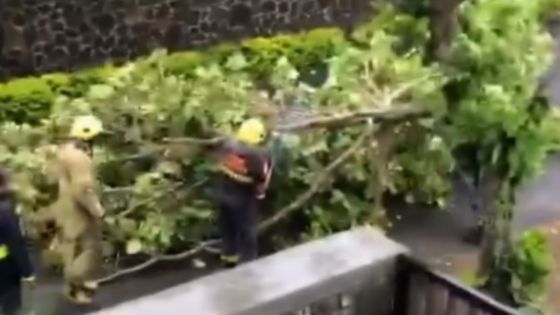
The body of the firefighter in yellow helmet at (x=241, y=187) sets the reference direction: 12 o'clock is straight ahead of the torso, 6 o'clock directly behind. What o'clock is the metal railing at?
The metal railing is roughly at 4 o'clock from the firefighter in yellow helmet.

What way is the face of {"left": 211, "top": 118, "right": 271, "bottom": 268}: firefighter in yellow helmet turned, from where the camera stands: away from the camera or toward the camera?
away from the camera

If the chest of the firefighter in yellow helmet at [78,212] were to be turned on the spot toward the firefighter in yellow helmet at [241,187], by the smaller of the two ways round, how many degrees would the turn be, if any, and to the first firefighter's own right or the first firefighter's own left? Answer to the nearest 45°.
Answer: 0° — they already face them

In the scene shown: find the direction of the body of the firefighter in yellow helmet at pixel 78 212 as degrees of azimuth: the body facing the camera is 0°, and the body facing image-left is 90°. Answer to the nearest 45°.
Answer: approximately 270°

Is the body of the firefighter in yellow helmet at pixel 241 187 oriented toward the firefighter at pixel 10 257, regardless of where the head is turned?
no

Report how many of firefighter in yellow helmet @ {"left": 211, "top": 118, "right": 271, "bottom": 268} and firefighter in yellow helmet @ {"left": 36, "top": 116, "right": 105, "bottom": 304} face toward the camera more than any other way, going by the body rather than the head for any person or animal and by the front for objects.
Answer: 0

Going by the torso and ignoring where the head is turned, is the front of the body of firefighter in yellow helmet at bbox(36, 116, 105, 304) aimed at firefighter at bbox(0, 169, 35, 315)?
no

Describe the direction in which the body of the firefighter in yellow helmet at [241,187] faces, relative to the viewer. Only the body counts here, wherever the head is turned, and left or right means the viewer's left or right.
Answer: facing away from the viewer and to the right of the viewer

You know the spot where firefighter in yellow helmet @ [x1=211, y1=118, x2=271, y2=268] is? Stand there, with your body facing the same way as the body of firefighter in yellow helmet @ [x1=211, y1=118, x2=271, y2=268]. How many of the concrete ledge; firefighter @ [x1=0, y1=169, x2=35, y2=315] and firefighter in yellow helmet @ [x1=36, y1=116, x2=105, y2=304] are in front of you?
0

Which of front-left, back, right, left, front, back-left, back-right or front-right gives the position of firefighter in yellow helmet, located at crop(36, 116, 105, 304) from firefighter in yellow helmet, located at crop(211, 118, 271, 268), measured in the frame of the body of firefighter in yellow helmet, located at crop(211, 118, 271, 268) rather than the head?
back-left

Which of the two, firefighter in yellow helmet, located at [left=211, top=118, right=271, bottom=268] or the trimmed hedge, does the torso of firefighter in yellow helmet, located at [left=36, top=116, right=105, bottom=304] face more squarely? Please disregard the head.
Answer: the firefighter in yellow helmet
